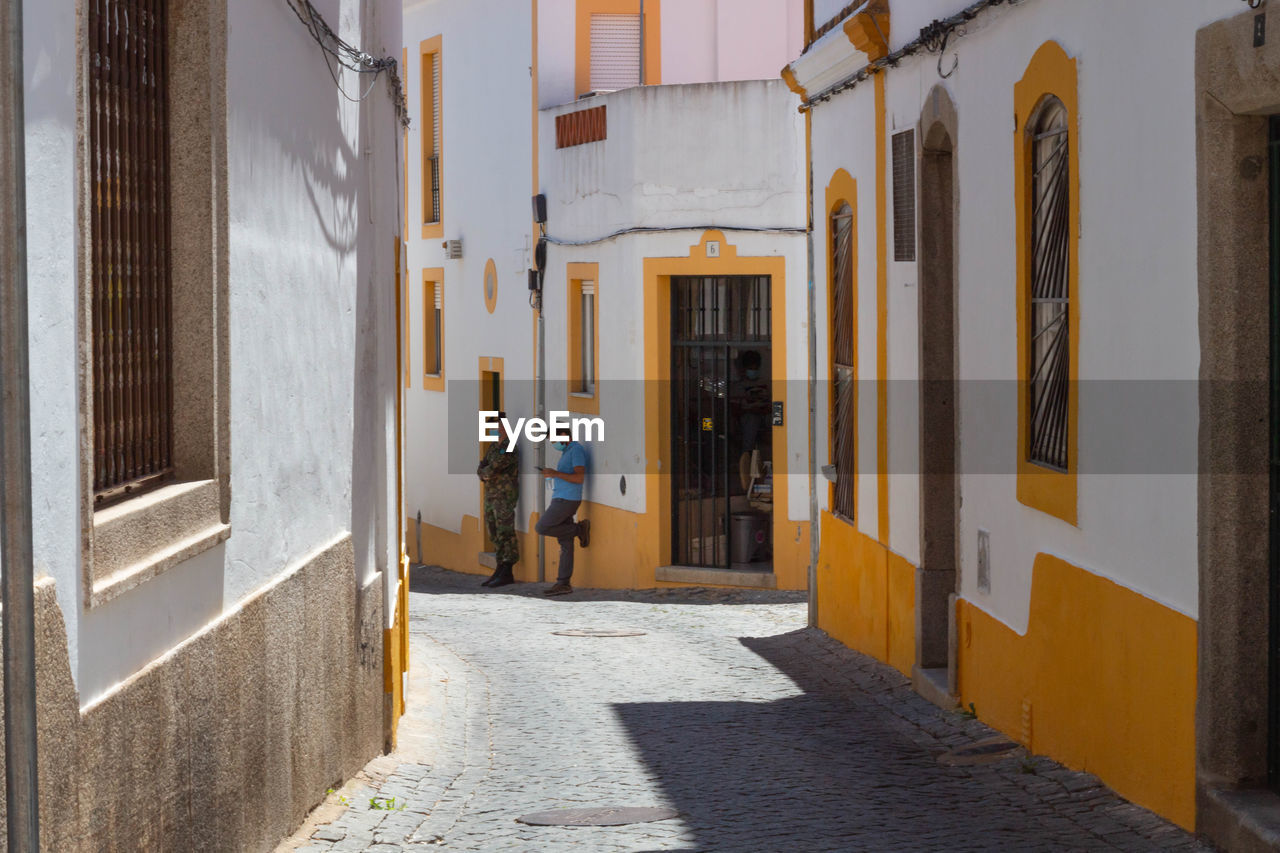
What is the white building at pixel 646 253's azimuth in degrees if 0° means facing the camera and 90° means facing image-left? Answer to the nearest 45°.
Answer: approximately 0°

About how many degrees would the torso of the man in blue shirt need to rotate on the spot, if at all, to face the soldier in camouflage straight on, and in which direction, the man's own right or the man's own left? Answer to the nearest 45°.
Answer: approximately 90° to the man's own right

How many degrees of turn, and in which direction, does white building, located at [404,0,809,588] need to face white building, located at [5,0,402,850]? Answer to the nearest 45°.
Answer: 0° — it already faces it
